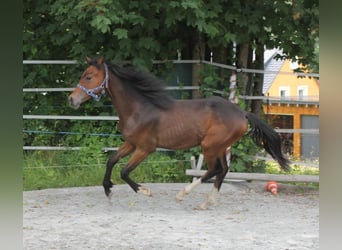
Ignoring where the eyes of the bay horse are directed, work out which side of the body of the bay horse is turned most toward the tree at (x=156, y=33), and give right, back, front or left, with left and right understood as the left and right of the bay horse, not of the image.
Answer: right

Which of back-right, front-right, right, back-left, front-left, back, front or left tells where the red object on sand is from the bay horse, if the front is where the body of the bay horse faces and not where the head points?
back-right

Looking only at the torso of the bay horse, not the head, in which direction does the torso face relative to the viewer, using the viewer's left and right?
facing to the left of the viewer

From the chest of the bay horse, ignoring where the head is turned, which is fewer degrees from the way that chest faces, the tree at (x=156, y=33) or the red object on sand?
the tree

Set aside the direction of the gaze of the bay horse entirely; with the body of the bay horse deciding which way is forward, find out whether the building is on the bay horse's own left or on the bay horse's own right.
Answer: on the bay horse's own right
